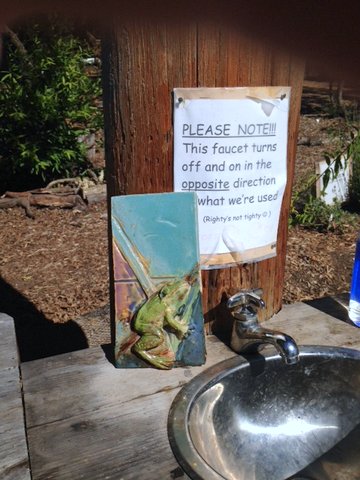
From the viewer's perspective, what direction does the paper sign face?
toward the camera

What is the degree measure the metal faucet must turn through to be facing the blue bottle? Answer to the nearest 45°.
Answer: approximately 90° to its left

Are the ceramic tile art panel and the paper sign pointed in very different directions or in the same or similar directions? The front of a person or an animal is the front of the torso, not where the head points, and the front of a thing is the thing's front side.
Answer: same or similar directions

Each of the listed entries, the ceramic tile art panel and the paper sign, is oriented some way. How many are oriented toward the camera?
2

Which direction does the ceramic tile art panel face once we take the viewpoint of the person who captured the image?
facing the viewer

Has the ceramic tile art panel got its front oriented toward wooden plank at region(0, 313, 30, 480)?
no

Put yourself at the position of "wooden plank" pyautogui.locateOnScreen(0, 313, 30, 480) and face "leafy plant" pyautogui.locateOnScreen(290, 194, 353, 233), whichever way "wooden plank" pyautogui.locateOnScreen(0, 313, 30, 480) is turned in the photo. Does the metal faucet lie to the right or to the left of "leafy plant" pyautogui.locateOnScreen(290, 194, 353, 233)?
right

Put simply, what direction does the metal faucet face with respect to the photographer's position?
facing the viewer and to the right of the viewer

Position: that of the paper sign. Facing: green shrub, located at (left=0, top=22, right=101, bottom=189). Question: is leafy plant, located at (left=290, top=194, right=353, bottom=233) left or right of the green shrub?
right
